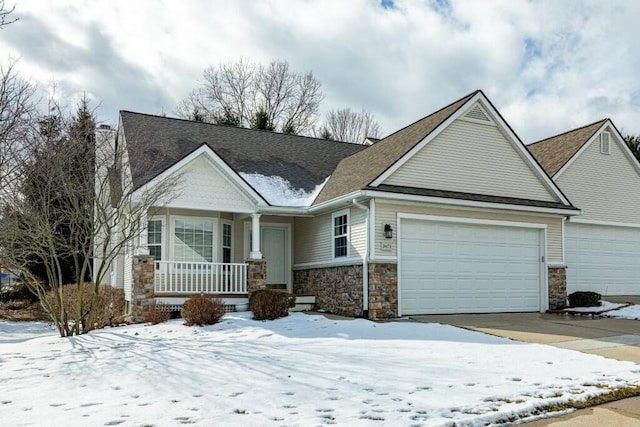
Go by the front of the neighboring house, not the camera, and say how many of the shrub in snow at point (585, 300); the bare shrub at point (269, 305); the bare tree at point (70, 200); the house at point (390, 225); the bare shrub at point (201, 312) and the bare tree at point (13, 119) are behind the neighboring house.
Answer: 0

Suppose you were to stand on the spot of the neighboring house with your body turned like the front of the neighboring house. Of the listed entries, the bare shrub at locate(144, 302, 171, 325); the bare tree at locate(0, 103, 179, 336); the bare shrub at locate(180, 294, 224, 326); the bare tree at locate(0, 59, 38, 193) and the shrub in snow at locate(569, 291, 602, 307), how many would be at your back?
0

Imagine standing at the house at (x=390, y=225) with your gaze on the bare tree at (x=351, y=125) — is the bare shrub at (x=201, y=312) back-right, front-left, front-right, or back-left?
back-left

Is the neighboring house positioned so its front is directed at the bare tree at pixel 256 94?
no

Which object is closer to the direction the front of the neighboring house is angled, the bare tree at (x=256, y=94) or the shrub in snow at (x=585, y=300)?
the shrub in snow

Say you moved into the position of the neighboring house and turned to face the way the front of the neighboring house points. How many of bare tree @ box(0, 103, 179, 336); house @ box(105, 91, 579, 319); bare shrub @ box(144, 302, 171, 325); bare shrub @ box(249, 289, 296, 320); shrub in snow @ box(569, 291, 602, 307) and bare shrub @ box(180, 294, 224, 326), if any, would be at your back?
0

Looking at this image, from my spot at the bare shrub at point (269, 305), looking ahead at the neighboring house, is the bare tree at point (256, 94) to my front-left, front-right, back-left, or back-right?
front-left

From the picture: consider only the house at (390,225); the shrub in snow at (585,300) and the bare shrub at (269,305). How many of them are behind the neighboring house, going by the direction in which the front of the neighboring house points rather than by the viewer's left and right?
0
